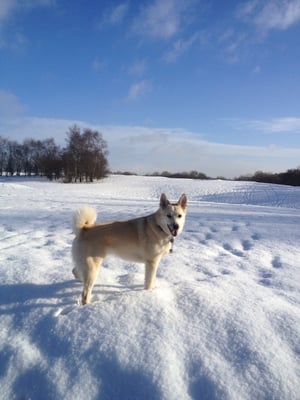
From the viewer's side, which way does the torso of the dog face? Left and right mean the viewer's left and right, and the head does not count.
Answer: facing to the right of the viewer
